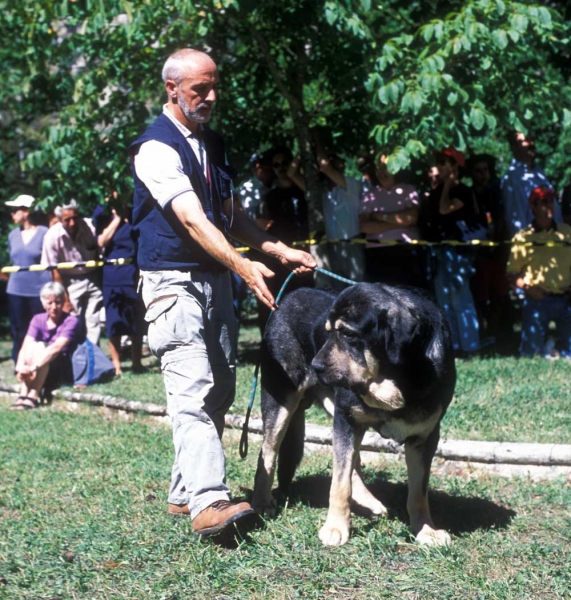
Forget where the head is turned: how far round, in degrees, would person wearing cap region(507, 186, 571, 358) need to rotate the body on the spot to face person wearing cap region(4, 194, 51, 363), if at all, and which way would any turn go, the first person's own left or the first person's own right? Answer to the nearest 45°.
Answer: approximately 90° to the first person's own right

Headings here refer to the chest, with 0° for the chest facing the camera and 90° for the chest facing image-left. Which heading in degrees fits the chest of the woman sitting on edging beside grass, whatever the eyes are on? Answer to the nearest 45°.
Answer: approximately 45°

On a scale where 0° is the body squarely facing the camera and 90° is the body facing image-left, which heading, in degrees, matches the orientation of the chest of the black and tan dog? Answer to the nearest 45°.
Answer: approximately 315°

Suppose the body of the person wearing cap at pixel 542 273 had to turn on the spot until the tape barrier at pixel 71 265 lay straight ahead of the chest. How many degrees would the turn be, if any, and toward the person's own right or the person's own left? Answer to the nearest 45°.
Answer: approximately 90° to the person's own right

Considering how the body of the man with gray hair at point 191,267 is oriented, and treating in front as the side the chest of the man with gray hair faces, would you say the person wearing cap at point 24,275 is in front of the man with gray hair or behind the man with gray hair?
behind

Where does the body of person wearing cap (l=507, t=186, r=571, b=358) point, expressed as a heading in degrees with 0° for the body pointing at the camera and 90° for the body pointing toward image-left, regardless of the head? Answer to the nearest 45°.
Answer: approximately 0°

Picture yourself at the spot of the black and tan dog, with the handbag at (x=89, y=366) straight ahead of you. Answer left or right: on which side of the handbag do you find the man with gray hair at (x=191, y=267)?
left

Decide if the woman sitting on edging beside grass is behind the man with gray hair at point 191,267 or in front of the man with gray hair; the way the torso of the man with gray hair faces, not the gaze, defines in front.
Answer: behind

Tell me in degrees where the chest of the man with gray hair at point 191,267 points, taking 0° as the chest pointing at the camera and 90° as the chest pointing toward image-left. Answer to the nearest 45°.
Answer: approximately 315°
